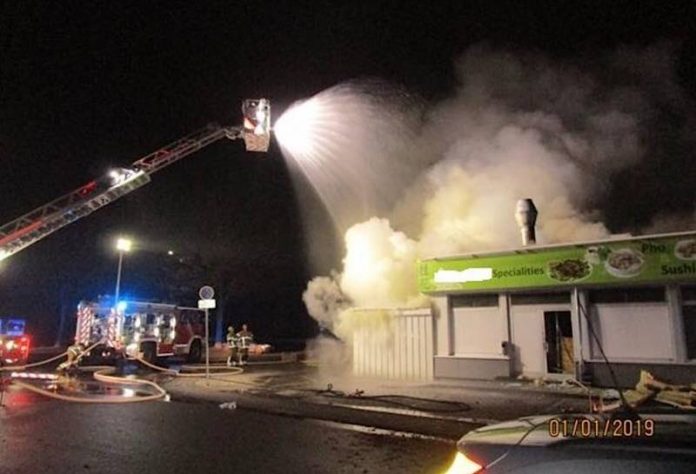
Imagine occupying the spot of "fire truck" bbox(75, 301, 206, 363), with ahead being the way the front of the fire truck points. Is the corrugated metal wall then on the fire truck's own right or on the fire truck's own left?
on the fire truck's own right

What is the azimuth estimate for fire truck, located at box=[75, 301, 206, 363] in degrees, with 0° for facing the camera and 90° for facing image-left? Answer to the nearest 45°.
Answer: approximately 225°

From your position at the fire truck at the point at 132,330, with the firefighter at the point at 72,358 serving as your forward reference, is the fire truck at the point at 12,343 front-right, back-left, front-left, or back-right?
front-right

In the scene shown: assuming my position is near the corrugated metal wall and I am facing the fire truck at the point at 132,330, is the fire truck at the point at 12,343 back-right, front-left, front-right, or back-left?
front-left

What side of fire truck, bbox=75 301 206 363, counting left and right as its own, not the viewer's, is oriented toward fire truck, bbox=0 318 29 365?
back

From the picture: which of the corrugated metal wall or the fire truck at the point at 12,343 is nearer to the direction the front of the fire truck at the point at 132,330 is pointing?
the corrugated metal wall

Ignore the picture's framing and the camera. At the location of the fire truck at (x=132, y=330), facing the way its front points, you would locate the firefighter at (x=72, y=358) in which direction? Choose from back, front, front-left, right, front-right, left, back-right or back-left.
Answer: back

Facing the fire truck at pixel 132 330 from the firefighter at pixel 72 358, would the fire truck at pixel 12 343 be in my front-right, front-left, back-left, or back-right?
back-left
